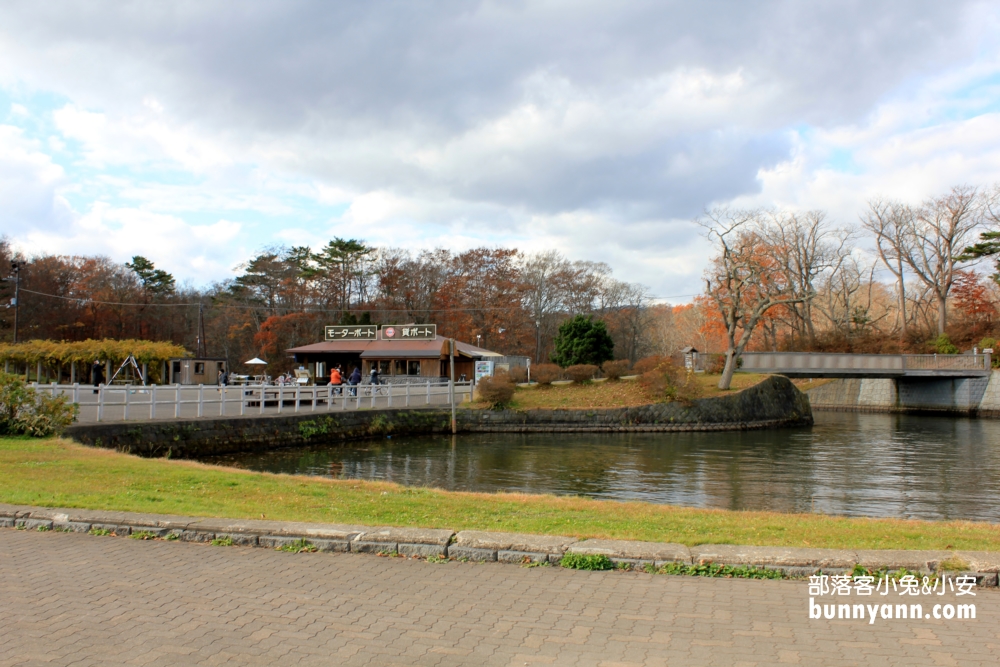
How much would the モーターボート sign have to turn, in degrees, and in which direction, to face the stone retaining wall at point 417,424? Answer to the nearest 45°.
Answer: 0° — it already faces it

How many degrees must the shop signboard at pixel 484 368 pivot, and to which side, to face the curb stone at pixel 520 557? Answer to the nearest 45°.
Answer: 0° — it already faces it

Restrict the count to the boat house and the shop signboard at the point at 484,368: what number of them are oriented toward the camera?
2

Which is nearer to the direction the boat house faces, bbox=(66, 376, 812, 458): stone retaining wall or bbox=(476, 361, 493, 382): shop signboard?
the stone retaining wall

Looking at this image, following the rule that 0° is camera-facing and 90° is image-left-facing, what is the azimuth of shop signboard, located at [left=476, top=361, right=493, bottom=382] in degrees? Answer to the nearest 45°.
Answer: approximately 0°

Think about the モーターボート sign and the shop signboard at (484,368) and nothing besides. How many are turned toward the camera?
2

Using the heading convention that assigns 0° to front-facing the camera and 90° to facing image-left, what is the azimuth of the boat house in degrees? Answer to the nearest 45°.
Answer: approximately 0°

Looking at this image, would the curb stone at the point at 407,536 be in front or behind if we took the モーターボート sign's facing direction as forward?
in front

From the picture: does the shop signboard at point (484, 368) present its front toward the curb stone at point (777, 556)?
yes

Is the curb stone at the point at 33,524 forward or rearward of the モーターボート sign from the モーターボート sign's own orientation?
forward
